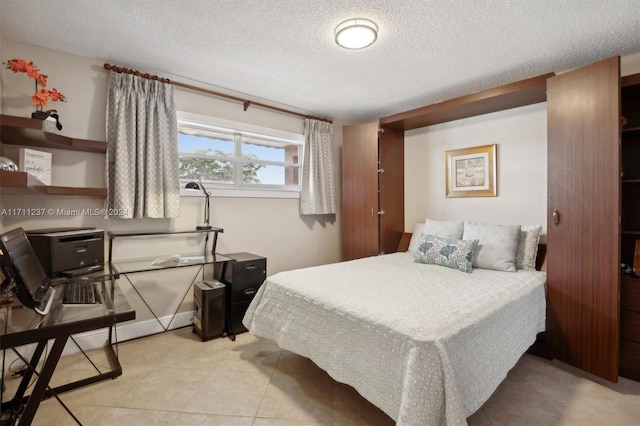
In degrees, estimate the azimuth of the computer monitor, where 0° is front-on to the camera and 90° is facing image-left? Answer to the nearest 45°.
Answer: approximately 315°

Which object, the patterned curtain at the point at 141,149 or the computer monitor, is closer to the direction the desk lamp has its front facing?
the patterned curtain

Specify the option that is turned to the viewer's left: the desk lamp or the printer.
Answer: the desk lamp

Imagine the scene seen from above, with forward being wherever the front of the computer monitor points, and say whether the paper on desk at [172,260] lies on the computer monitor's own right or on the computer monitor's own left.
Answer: on the computer monitor's own left

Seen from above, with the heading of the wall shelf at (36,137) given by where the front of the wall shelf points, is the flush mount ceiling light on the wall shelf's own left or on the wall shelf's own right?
on the wall shelf's own left

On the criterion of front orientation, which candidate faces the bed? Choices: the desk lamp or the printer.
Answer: the printer

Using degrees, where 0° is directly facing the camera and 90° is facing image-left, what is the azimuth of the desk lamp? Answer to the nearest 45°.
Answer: approximately 90°

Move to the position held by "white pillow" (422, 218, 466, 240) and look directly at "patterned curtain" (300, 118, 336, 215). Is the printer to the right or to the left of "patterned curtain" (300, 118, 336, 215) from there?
left

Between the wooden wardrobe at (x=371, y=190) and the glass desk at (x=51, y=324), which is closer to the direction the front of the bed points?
the glass desk

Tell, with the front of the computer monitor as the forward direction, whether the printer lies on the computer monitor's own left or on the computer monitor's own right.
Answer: on the computer monitor's own left

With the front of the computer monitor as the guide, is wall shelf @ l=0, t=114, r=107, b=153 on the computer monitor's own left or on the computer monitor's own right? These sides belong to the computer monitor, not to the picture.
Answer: on the computer monitor's own left
